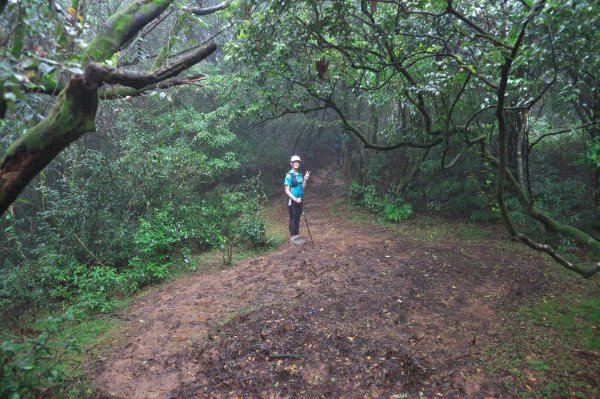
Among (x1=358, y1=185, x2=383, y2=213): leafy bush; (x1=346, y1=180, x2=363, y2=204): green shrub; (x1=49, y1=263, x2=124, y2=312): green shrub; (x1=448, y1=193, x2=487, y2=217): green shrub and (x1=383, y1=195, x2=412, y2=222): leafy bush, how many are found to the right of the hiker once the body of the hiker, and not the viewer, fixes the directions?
1

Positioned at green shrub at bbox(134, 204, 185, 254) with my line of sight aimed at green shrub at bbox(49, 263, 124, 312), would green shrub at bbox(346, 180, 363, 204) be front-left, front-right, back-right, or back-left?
back-left

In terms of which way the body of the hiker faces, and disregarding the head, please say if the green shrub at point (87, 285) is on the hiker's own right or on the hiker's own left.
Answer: on the hiker's own right

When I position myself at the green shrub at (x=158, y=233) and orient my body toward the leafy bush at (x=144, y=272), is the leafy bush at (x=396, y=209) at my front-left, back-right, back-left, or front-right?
back-left

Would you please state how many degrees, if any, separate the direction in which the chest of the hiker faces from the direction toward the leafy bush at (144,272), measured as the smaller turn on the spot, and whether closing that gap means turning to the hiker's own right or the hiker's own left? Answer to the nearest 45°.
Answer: approximately 90° to the hiker's own right

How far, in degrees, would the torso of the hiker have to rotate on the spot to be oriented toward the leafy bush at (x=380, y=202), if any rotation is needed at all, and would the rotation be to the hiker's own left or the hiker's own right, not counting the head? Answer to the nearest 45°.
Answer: approximately 90° to the hiker's own left

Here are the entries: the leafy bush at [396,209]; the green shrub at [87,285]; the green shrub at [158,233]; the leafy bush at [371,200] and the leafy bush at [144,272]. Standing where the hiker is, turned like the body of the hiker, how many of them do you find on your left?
2

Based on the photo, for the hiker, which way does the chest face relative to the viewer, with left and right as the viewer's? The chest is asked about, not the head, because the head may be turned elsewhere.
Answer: facing the viewer and to the right of the viewer

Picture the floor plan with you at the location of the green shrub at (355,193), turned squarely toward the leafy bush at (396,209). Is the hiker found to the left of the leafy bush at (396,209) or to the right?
right

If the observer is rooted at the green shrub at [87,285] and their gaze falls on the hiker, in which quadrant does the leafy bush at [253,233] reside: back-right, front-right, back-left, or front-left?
front-left

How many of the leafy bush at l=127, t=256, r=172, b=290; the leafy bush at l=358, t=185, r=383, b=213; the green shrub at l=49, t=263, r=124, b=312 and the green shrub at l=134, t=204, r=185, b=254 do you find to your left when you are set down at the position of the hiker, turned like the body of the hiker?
1

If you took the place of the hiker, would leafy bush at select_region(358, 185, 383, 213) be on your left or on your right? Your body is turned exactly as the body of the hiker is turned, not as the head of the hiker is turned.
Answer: on your left

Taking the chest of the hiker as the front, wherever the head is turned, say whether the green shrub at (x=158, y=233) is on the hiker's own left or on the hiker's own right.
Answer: on the hiker's own right

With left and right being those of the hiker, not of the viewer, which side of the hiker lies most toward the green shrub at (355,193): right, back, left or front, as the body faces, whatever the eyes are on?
left

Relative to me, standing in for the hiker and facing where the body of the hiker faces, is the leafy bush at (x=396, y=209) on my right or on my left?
on my left
